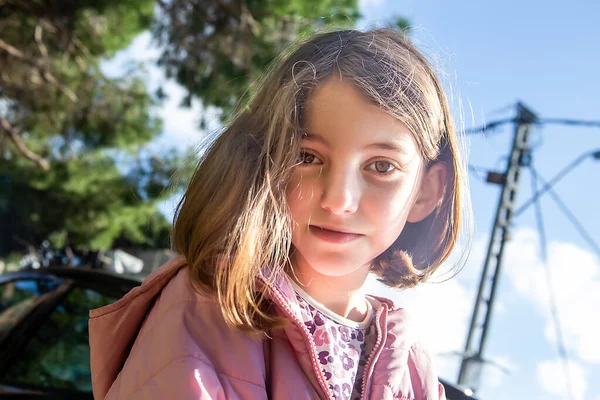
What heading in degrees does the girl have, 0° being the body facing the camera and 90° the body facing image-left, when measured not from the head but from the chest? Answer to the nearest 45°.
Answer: approximately 315°

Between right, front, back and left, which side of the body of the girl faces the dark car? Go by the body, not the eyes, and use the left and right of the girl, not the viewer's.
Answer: back
